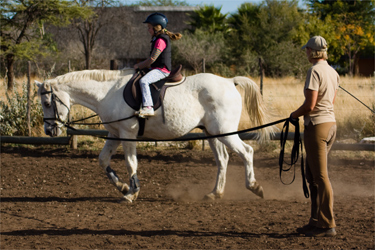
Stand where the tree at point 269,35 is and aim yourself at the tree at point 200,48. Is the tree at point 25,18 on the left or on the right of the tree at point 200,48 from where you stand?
left

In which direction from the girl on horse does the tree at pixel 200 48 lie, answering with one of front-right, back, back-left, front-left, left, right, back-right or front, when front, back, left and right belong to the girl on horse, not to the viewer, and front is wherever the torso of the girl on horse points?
right

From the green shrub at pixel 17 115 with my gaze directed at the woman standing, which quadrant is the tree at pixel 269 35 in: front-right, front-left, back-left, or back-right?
back-left

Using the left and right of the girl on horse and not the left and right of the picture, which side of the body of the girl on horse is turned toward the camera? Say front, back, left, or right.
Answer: left

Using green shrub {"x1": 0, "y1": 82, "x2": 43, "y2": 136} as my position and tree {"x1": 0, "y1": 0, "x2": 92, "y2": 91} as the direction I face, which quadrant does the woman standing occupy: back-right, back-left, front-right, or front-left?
back-right

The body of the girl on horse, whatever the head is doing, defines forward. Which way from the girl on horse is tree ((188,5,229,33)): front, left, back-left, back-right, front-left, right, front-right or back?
right

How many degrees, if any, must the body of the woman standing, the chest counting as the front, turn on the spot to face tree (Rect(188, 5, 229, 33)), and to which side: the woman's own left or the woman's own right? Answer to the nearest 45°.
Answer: approximately 45° to the woman's own right

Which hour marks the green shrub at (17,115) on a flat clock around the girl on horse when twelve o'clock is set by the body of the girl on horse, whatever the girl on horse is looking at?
The green shrub is roughly at 2 o'clock from the girl on horse.

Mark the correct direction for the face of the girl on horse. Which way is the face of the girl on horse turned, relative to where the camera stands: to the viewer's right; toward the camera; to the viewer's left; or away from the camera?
to the viewer's left

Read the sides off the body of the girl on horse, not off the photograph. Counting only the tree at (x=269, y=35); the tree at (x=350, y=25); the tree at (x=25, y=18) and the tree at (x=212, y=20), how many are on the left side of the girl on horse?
0

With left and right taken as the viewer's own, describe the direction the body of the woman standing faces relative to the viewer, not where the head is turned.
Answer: facing away from the viewer and to the left of the viewer

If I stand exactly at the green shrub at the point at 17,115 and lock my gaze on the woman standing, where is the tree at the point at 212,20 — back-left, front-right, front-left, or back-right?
back-left

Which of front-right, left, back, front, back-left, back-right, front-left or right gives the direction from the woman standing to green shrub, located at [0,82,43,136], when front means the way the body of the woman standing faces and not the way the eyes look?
front

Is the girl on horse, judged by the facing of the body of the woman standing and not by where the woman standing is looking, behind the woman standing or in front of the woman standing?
in front
